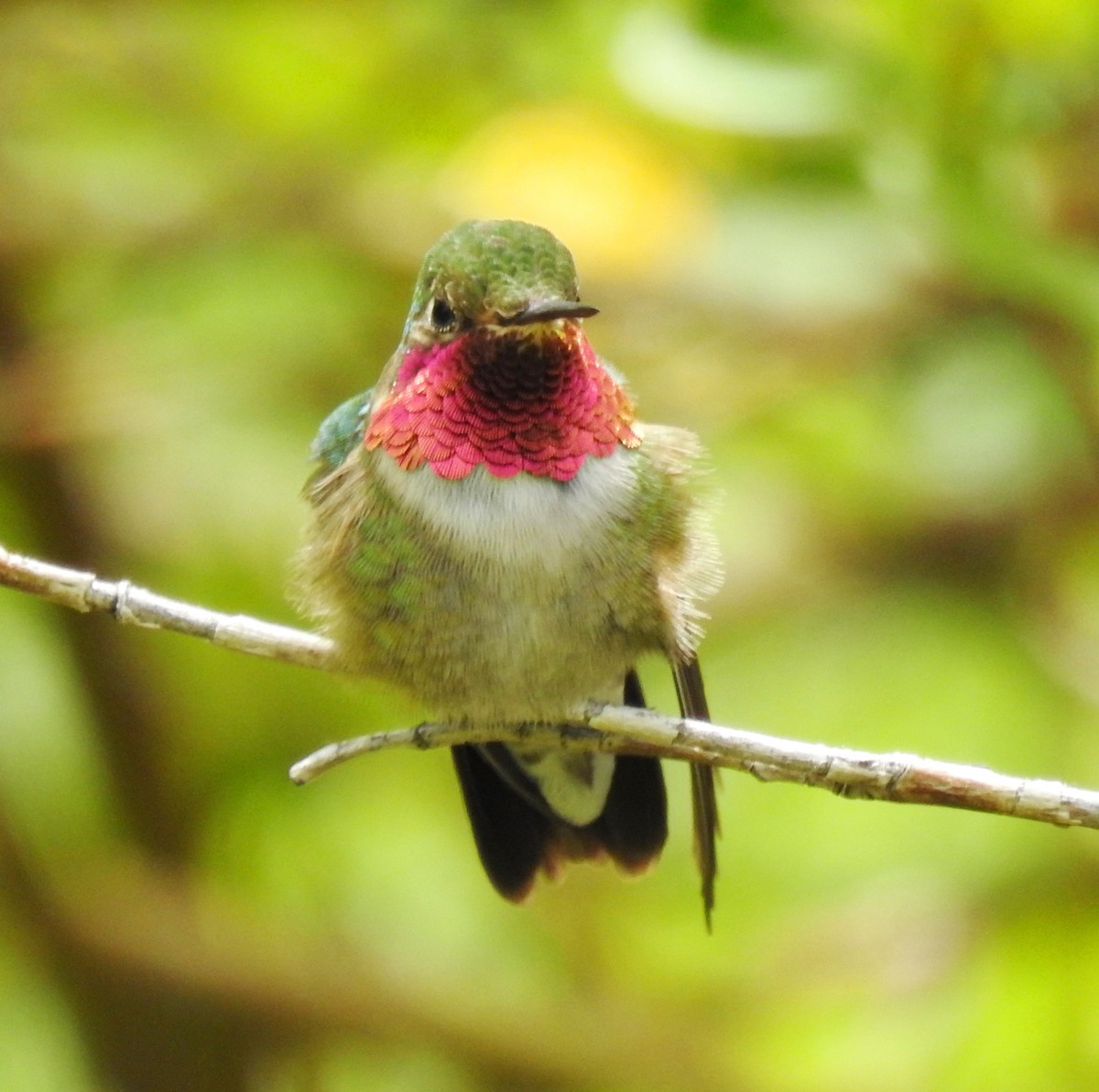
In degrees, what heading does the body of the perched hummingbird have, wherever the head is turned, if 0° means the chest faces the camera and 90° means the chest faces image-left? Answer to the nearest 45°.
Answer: approximately 0°
